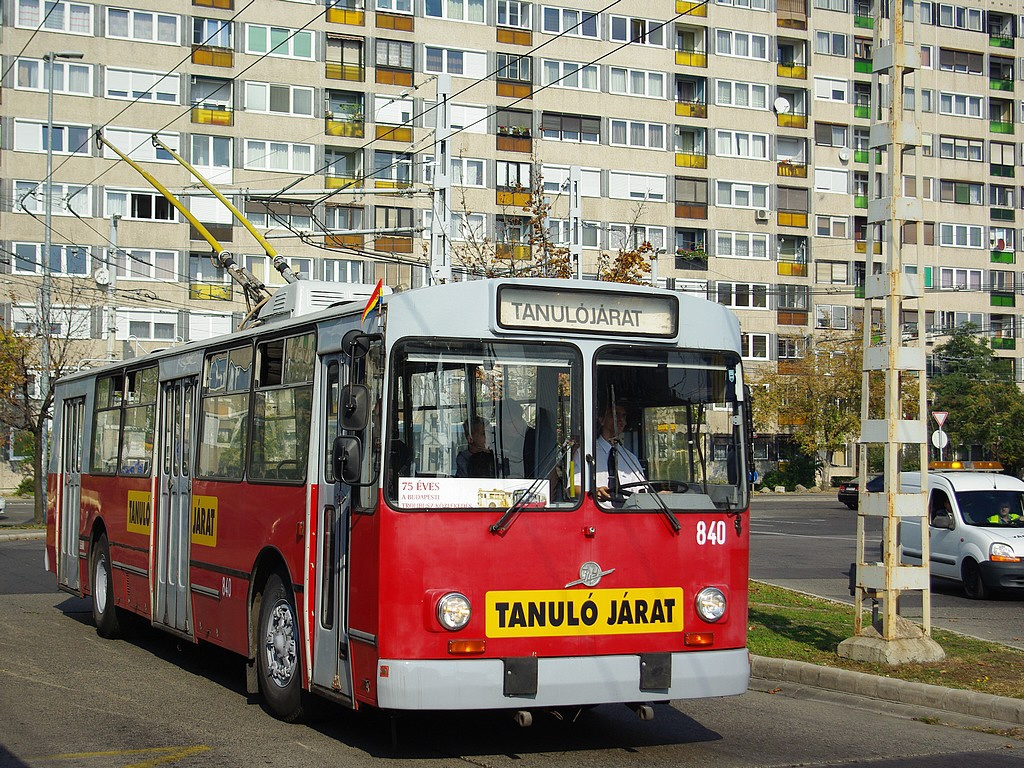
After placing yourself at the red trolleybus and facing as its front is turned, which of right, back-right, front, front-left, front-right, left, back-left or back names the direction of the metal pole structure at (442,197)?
back-left

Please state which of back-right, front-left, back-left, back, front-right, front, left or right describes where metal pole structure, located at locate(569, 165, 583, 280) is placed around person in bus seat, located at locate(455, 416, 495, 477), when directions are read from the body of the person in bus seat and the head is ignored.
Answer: back-left

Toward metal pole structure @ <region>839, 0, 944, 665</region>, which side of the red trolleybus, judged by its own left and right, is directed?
left

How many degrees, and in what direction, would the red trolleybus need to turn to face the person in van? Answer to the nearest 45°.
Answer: approximately 90° to its left

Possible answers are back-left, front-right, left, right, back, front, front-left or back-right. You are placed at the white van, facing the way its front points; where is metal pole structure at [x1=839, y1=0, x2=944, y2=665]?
front-right

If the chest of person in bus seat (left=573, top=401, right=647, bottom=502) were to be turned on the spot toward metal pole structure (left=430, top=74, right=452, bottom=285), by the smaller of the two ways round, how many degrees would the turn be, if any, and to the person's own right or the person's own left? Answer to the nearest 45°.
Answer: approximately 135° to the person's own left

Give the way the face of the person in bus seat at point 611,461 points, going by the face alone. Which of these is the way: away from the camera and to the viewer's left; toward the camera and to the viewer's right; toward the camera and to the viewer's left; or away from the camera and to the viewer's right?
toward the camera and to the viewer's right

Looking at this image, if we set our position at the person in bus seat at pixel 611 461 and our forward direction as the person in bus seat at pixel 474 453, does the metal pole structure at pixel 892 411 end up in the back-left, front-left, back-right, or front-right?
back-right

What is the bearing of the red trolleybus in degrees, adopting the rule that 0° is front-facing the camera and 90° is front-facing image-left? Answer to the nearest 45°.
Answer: approximately 315°

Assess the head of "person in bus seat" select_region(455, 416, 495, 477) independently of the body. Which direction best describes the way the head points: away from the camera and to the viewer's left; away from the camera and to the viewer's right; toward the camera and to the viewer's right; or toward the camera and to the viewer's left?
toward the camera and to the viewer's right

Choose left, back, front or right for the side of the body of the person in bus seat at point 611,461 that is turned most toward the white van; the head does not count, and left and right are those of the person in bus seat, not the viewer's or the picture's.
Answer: left
